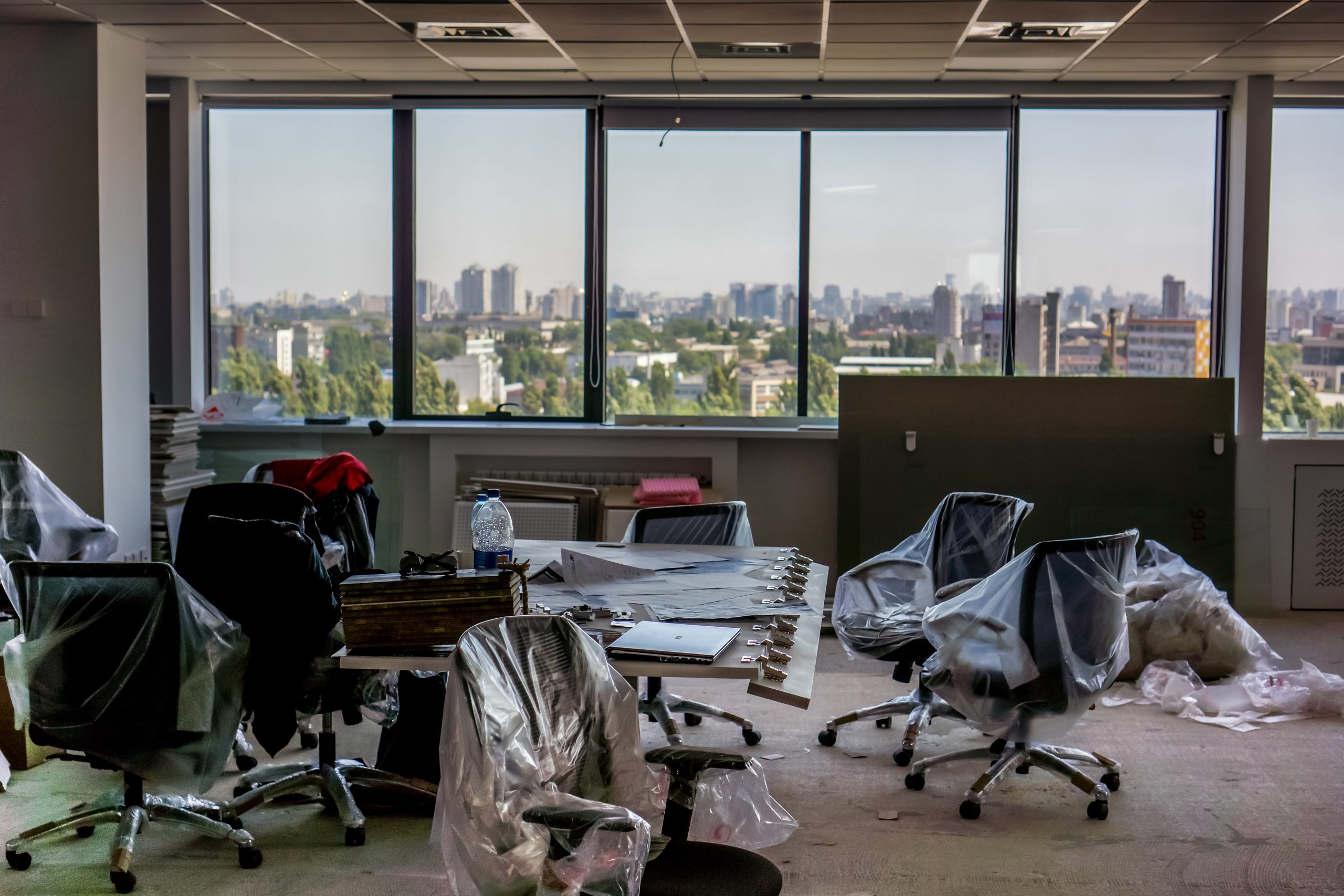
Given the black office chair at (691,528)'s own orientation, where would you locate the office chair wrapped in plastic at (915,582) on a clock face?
The office chair wrapped in plastic is roughly at 8 o'clock from the black office chair.

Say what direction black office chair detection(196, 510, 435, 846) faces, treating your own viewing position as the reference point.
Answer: facing away from the viewer and to the right of the viewer

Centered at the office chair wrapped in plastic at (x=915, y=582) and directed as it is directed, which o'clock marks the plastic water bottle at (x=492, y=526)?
The plastic water bottle is roughly at 12 o'clock from the office chair wrapped in plastic.

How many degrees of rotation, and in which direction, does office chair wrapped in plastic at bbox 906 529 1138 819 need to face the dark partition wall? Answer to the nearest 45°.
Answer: approximately 45° to its right
